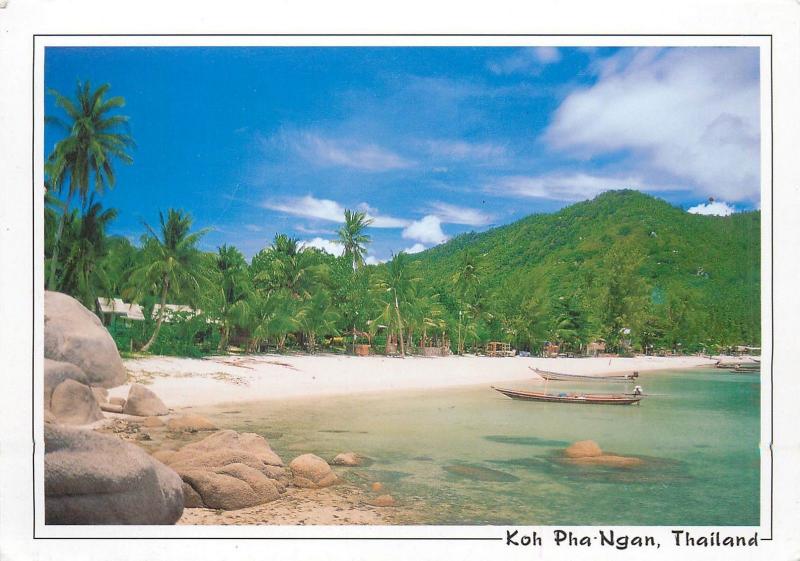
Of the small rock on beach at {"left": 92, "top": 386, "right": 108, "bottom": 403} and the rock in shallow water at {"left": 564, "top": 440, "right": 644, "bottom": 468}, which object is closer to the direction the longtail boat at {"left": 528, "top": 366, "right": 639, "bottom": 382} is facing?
the small rock on beach

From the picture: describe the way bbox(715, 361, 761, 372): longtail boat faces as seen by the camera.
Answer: facing to the left of the viewer

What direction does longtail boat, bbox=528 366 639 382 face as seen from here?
to the viewer's left

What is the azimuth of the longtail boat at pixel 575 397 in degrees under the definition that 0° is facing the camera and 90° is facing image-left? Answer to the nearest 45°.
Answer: approximately 90°

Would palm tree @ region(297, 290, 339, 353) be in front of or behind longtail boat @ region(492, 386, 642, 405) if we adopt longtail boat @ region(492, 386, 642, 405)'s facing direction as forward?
in front

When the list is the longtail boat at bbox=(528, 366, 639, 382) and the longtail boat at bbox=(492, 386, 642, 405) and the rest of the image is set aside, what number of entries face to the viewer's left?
2

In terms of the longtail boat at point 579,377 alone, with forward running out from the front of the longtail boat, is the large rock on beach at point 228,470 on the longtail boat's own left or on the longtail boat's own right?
on the longtail boat's own left
